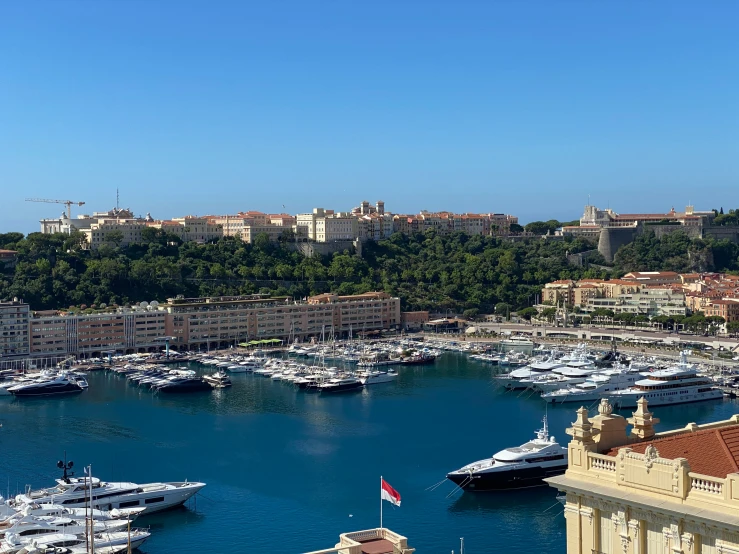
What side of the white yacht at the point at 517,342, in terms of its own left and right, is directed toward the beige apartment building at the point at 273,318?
front

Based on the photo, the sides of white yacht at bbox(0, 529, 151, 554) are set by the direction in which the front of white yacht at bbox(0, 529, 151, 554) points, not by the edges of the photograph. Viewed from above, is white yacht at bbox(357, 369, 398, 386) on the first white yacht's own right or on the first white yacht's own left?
on the first white yacht's own left

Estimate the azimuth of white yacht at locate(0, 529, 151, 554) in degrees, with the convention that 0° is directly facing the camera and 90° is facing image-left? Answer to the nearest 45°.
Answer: approximately 270°

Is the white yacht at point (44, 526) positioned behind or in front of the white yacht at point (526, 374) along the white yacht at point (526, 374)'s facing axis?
in front

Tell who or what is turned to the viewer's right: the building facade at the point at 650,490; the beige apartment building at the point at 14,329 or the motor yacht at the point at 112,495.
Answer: the motor yacht

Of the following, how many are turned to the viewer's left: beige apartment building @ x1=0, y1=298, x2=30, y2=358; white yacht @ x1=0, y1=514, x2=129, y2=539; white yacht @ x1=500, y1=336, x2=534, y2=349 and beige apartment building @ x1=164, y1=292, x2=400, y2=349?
1

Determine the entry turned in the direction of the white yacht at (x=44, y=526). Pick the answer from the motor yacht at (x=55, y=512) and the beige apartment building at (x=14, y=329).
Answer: the beige apartment building

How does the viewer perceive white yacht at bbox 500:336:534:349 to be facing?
facing to the left of the viewer

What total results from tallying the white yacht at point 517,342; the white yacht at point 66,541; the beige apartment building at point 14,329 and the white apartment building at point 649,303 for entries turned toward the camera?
2

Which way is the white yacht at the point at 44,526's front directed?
to the viewer's right

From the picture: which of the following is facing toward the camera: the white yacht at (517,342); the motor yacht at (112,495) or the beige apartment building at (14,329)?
the beige apartment building

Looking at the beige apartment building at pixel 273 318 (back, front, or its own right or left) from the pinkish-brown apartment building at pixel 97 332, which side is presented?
right

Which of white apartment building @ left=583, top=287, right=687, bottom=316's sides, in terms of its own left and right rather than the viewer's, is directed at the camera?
front

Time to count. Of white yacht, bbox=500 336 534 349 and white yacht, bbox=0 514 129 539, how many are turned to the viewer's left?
1

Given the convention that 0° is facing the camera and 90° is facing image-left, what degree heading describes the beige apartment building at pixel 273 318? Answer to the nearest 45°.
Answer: approximately 315°

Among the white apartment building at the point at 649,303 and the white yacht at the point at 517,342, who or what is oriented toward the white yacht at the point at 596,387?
the white apartment building

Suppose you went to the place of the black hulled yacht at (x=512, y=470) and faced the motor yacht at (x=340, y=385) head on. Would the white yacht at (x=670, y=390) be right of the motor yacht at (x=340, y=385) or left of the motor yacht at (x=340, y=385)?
right
